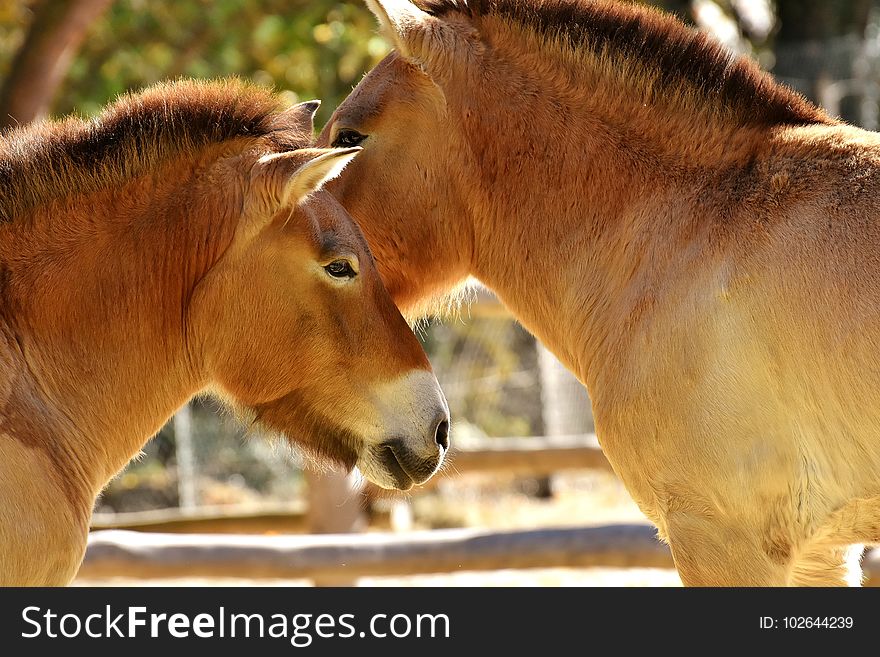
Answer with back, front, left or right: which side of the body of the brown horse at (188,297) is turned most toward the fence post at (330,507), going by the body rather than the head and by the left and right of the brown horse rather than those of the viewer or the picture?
left

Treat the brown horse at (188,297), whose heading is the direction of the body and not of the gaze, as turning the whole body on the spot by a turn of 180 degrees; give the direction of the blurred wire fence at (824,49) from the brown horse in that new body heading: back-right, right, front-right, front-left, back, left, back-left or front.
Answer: back-right

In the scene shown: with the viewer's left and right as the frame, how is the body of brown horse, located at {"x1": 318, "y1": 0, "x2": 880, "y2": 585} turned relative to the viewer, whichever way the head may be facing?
facing to the left of the viewer

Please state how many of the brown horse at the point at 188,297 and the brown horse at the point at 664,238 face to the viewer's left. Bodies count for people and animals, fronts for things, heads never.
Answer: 1

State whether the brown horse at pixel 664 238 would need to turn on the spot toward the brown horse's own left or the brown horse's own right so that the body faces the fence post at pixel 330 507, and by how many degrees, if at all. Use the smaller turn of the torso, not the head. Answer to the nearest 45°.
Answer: approximately 45° to the brown horse's own right

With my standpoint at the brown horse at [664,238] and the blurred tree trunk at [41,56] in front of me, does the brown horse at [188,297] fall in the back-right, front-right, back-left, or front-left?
front-left

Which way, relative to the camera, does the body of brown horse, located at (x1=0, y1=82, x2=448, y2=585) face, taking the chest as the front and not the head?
to the viewer's right

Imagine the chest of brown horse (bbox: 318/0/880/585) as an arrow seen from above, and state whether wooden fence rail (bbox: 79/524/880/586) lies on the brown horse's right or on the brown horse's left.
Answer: on the brown horse's right

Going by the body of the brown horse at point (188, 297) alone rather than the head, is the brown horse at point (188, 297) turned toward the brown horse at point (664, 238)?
yes

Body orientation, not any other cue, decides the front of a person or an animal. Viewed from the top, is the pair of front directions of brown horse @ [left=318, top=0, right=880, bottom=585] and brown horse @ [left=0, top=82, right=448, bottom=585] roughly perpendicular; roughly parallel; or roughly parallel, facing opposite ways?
roughly parallel, facing opposite ways

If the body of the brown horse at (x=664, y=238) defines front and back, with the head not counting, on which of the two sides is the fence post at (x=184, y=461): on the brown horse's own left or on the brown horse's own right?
on the brown horse's own right
